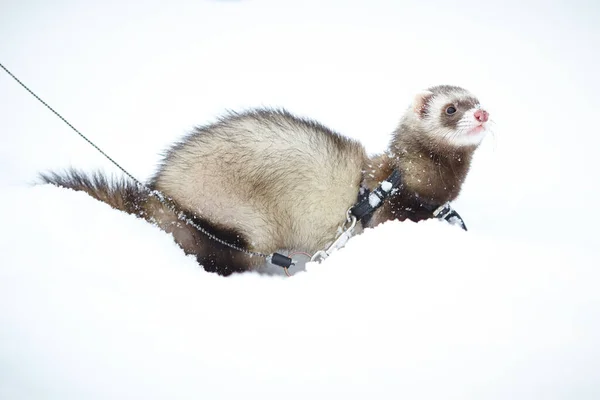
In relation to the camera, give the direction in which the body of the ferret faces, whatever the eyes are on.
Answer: to the viewer's right
